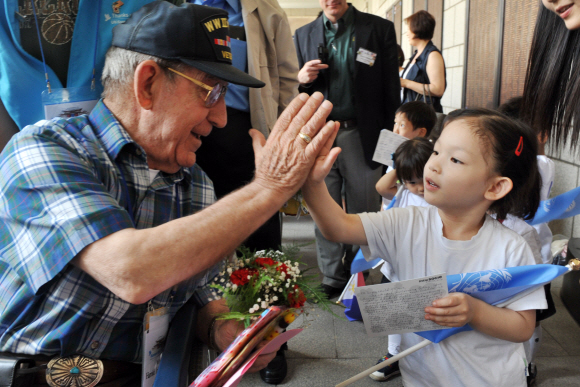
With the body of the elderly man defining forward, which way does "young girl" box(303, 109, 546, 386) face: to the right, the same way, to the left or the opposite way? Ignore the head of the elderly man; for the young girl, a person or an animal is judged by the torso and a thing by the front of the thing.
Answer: the opposite way

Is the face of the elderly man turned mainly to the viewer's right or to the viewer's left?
to the viewer's right

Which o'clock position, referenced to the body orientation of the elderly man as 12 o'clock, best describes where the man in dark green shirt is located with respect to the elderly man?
The man in dark green shirt is roughly at 10 o'clock from the elderly man.

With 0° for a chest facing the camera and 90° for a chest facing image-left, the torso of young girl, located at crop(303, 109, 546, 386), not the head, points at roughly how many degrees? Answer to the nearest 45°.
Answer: approximately 45°

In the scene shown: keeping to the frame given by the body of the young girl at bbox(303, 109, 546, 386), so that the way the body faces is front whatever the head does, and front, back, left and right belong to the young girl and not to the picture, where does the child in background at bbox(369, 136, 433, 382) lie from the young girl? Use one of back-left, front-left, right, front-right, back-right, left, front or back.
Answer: back-right

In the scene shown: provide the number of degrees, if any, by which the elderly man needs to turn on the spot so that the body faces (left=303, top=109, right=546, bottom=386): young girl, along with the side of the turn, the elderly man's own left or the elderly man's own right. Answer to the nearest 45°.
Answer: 0° — they already face them

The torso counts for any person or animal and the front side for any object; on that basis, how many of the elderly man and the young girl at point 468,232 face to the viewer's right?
1

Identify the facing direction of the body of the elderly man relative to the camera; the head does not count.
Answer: to the viewer's right
